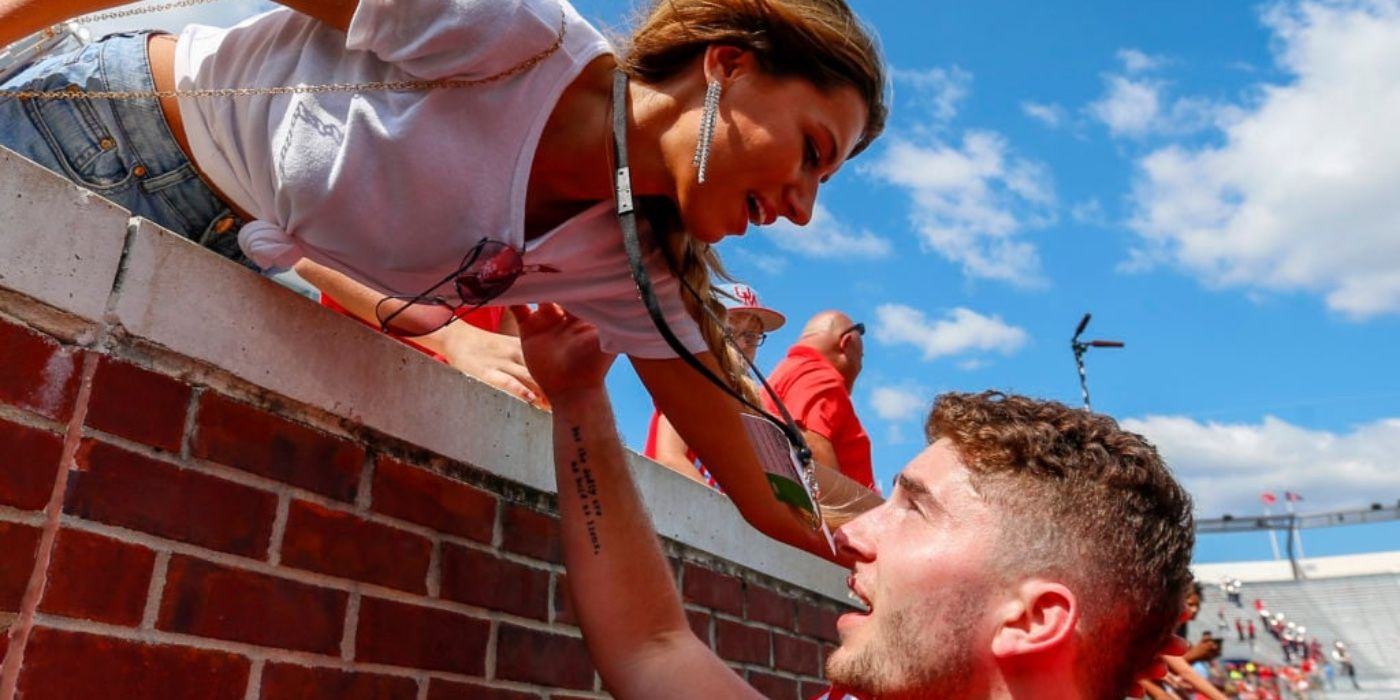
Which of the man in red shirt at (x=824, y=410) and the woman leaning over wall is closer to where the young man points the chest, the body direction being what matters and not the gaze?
the woman leaning over wall

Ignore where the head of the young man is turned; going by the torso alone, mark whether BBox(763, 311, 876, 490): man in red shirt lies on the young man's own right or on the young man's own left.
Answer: on the young man's own right

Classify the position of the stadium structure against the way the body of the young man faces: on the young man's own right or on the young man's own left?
on the young man's own right

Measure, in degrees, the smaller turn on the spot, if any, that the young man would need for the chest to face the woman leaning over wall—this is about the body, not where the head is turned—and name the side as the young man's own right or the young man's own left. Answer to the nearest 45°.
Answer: approximately 45° to the young man's own left

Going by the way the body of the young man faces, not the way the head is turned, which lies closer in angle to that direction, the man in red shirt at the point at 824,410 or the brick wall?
the brick wall

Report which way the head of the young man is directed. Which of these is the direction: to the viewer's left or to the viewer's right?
to the viewer's left

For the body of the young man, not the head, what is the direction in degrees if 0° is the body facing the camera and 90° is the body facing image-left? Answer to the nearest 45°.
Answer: approximately 90°
